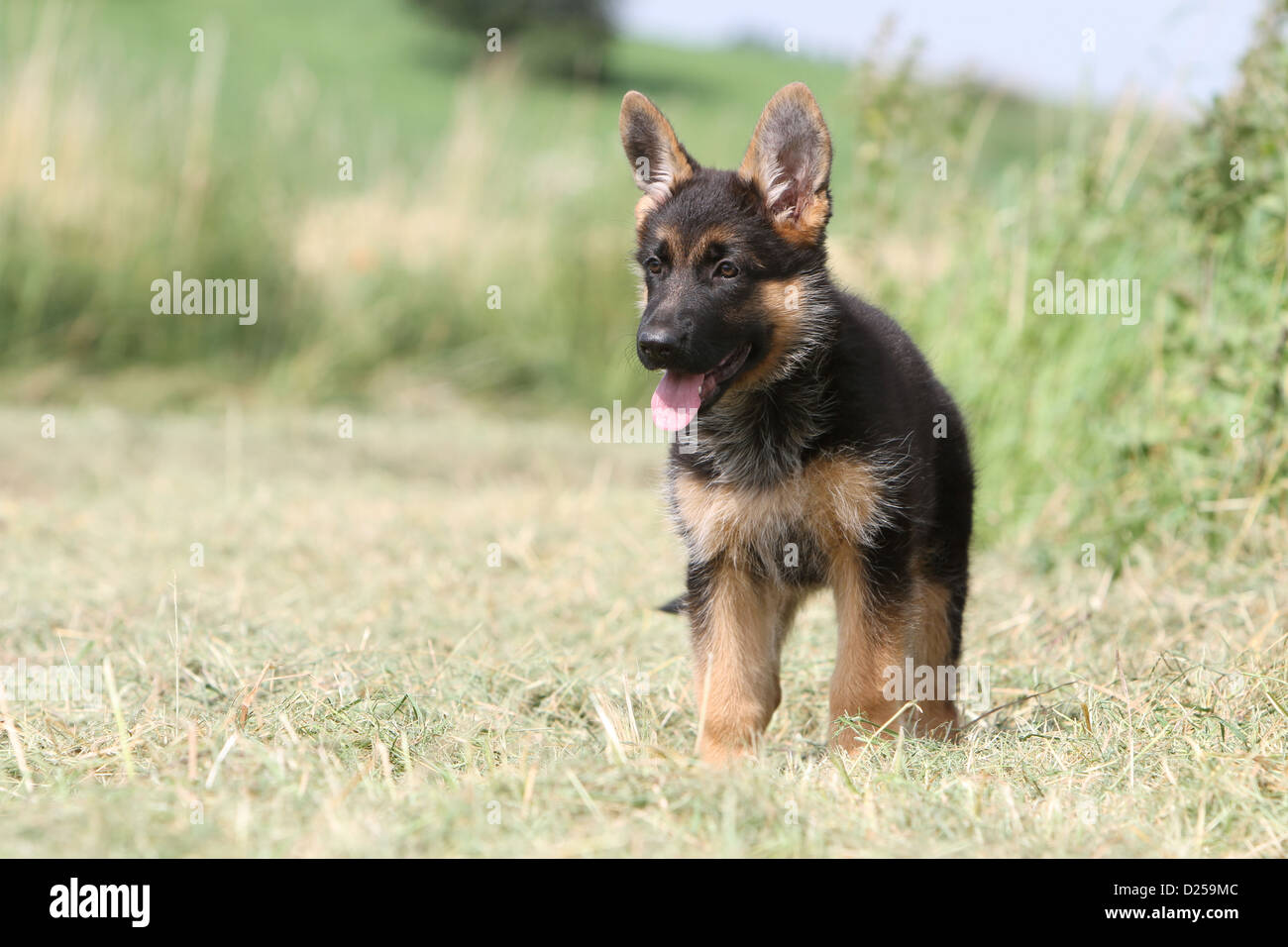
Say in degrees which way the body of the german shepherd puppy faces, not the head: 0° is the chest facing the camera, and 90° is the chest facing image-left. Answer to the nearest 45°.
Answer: approximately 45°
